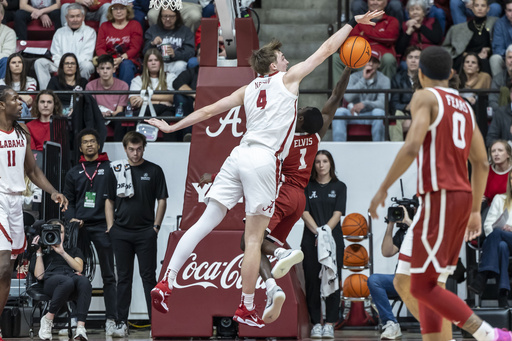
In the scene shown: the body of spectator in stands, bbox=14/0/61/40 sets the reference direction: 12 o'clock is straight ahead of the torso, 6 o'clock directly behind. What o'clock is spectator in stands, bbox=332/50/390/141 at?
spectator in stands, bbox=332/50/390/141 is roughly at 10 o'clock from spectator in stands, bbox=14/0/61/40.

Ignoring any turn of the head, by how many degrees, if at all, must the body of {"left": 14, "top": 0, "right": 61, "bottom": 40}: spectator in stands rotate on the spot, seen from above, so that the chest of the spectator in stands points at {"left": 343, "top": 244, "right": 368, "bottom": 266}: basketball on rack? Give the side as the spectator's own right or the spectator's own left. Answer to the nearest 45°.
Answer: approximately 45° to the spectator's own left

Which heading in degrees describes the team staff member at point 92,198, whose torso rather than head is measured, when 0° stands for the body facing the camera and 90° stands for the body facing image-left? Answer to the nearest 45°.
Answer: approximately 0°

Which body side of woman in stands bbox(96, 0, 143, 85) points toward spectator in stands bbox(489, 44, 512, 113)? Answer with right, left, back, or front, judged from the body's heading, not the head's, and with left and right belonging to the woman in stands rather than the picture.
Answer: left

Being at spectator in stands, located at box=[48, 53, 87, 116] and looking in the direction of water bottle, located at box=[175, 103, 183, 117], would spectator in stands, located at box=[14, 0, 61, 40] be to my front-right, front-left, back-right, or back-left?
back-left

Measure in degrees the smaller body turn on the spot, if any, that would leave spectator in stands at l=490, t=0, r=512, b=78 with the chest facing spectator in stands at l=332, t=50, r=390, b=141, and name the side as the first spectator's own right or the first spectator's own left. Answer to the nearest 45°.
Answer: approximately 45° to the first spectator's own right

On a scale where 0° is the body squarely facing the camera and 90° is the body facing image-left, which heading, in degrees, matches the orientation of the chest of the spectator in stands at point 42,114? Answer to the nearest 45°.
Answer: approximately 0°

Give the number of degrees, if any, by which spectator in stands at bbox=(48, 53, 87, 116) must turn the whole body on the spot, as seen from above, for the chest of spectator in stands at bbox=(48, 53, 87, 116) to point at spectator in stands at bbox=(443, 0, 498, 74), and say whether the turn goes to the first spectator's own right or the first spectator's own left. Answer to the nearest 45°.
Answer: approximately 90° to the first spectator's own left

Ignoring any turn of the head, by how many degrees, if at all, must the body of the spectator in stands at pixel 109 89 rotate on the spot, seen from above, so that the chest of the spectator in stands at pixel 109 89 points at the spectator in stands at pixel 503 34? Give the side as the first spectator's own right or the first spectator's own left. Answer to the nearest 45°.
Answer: approximately 90° to the first spectator's own left
